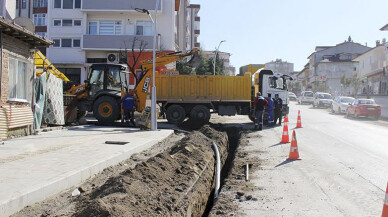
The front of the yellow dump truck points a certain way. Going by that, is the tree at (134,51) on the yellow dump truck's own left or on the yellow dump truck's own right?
on the yellow dump truck's own left

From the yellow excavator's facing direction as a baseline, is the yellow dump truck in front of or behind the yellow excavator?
behind

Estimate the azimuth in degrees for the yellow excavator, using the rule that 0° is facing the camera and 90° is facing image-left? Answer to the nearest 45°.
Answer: approximately 90°

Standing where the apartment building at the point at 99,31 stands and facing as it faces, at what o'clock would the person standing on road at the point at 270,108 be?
The person standing on road is roughly at 11 o'clock from the apartment building.

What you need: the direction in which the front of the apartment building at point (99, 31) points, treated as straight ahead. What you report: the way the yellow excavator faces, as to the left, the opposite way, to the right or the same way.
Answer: to the right

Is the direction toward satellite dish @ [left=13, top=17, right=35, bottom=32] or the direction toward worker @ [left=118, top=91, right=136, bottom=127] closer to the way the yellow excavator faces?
the satellite dish

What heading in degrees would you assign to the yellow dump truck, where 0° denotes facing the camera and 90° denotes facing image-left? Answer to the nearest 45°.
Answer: approximately 270°

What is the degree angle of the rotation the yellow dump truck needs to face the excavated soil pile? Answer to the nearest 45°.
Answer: approximately 90° to its right
